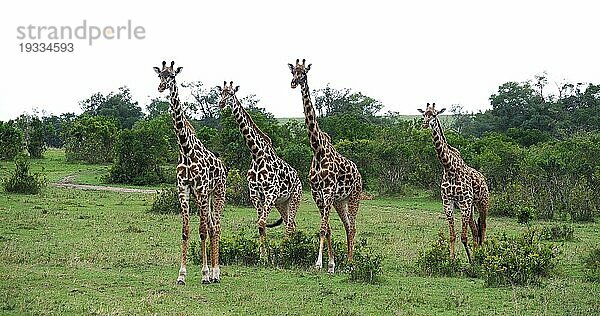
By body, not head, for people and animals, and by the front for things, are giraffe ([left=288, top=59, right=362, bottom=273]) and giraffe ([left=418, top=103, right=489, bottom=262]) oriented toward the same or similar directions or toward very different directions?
same or similar directions

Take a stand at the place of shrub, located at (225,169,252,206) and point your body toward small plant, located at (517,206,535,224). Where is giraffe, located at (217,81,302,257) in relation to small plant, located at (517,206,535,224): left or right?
right

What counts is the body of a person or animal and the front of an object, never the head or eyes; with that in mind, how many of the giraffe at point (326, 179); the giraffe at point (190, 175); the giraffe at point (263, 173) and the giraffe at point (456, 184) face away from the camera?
0

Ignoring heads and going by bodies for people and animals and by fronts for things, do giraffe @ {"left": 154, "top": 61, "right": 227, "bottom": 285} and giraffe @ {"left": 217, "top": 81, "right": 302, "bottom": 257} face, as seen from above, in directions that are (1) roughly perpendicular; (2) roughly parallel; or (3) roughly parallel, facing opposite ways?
roughly parallel

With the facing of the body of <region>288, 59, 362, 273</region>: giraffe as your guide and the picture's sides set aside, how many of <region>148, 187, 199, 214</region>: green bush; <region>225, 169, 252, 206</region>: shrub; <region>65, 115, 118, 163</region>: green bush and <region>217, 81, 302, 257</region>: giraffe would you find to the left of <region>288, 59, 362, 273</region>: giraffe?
0

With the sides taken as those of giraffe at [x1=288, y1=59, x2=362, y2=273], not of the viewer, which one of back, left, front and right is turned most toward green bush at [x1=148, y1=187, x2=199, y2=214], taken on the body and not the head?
right

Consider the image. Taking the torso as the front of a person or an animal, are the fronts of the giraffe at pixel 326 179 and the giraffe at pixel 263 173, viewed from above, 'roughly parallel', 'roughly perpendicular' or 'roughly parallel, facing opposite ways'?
roughly parallel

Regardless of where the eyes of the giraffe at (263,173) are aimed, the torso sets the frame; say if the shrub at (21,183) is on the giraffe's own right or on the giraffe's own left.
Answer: on the giraffe's own right

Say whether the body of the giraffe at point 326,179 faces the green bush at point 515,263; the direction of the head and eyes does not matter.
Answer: no

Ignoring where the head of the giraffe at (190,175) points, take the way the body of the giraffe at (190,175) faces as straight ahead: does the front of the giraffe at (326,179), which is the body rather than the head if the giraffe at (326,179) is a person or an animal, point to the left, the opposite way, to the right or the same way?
the same way

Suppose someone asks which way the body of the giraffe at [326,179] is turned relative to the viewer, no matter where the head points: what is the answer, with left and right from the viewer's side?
facing the viewer and to the left of the viewer

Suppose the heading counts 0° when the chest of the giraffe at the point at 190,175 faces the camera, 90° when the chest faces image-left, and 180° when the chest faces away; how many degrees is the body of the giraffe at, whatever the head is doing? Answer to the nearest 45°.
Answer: approximately 45°

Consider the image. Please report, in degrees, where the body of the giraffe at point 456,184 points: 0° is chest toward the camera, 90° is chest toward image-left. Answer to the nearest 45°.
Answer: approximately 45°

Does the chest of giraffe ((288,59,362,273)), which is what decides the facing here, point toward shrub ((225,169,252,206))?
no
